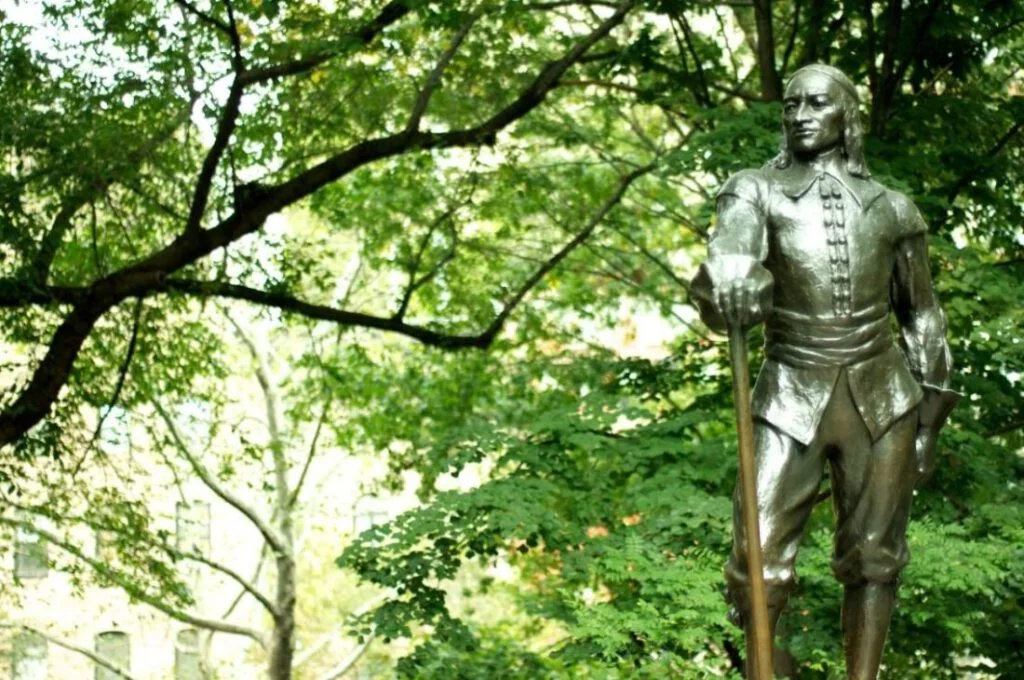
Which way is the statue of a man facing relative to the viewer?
toward the camera
